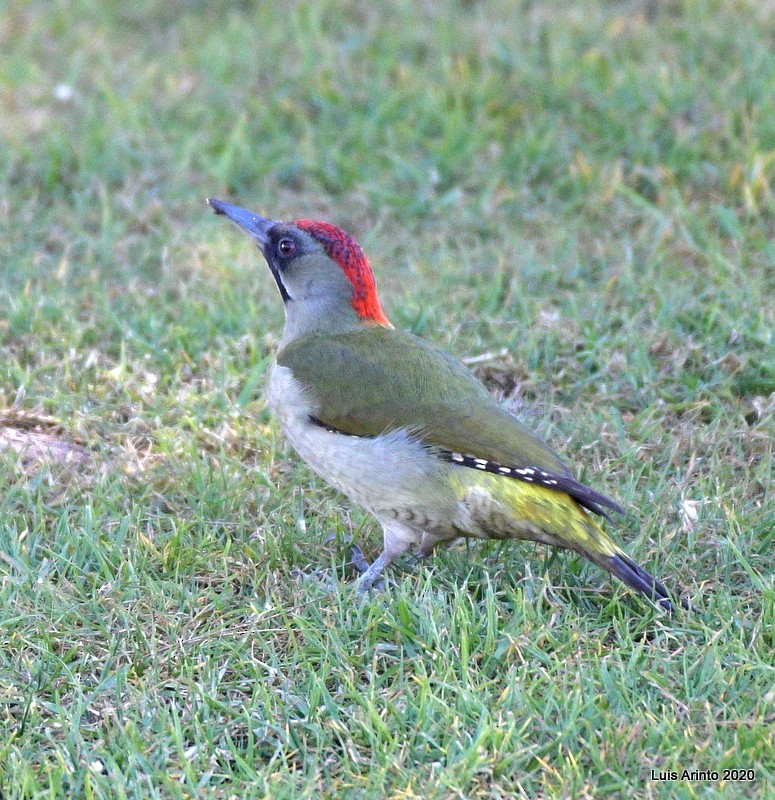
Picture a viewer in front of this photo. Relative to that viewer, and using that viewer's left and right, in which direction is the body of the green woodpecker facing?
facing to the left of the viewer
